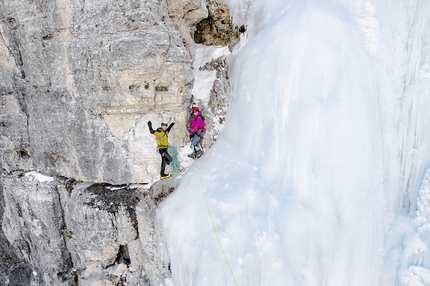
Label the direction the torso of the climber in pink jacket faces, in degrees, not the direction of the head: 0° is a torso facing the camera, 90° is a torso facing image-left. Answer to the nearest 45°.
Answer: approximately 45°
